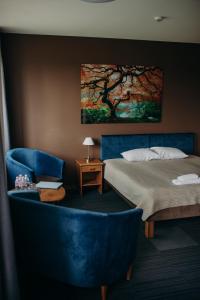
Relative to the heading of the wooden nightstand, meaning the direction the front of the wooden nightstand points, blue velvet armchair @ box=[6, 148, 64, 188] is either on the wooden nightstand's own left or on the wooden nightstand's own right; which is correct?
on the wooden nightstand's own right

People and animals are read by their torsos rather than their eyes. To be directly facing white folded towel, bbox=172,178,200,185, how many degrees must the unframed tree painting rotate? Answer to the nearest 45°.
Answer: approximately 45° to its left

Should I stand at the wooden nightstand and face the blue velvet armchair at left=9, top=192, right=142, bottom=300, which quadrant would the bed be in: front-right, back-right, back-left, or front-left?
front-left

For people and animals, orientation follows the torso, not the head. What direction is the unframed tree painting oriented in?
toward the camera

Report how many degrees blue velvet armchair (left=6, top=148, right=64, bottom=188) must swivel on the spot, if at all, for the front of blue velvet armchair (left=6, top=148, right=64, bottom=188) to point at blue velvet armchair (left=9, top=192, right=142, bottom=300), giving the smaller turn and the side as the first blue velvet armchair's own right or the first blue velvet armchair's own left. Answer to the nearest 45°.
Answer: approximately 45° to the first blue velvet armchair's own right

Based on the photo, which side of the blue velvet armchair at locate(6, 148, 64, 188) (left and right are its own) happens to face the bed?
front

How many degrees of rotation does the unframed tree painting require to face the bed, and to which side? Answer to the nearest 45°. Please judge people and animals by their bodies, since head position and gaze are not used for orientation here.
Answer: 0° — it already faces it

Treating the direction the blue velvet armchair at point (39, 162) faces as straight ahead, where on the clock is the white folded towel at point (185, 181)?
The white folded towel is roughly at 12 o'clock from the blue velvet armchair.

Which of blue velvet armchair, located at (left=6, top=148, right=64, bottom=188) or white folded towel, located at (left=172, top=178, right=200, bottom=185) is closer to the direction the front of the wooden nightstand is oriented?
the white folded towel

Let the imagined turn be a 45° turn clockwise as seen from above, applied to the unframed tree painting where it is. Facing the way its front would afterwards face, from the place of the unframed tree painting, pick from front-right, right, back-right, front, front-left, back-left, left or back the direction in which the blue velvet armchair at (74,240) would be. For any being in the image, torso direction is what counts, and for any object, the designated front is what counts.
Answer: front-left

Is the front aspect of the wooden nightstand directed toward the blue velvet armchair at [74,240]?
yes

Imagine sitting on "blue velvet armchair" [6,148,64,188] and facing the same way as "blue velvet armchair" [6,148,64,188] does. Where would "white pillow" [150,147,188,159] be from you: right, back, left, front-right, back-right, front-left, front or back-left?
front-left

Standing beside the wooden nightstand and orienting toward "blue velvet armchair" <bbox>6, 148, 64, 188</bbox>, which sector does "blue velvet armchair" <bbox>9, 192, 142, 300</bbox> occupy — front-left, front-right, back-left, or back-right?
front-left

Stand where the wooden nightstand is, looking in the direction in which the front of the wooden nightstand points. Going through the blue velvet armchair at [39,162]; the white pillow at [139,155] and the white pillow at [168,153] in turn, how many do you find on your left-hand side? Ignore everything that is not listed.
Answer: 2

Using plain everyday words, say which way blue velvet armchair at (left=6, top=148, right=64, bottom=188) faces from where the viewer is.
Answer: facing the viewer and to the right of the viewer

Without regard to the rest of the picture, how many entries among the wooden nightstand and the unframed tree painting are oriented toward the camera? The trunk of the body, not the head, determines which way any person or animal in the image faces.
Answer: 2

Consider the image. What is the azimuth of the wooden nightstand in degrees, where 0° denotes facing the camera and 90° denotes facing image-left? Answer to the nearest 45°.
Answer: approximately 0°
